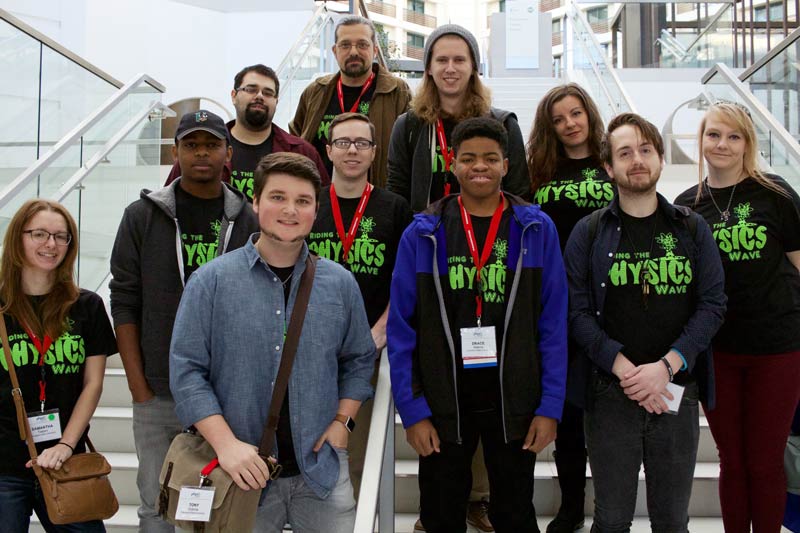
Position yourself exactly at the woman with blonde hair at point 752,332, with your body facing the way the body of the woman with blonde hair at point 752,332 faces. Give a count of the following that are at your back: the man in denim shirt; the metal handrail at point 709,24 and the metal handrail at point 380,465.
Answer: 1

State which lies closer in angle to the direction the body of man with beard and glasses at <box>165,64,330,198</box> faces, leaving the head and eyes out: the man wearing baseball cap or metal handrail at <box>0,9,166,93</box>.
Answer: the man wearing baseball cap

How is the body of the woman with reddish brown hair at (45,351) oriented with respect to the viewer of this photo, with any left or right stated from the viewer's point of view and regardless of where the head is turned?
facing the viewer

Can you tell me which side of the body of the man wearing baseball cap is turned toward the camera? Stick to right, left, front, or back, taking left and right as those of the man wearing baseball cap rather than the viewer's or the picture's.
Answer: front

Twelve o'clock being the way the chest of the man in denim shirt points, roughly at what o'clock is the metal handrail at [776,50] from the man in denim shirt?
The metal handrail is roughly at 8 o'clock from the man in denim shirt.

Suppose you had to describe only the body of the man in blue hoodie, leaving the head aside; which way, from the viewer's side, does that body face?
toward the camera

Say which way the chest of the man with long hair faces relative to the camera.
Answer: toward the camera

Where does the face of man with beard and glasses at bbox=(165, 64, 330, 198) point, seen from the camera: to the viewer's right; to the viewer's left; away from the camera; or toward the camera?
toward the camera

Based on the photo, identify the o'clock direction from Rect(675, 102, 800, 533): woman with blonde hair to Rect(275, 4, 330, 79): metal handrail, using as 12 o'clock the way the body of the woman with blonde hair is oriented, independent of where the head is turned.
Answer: The metal handrail is roughly at 4 o'clock from the woman with blonde hair.

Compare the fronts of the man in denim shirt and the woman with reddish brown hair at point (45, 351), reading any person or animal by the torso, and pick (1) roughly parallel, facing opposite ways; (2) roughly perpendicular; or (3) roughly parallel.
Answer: roughly parallel

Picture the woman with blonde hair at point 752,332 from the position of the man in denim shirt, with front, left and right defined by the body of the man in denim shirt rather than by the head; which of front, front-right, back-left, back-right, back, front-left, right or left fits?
left

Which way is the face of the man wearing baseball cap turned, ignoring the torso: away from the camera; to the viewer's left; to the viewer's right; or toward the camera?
toward the camera

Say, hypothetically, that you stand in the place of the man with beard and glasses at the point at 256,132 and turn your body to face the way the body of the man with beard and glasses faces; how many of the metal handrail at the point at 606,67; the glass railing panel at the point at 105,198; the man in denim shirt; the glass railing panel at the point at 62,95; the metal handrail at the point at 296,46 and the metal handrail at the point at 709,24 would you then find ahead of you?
1

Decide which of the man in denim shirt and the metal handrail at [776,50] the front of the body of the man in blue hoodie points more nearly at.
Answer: the man in denim shirt

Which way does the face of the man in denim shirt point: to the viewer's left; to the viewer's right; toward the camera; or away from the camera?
toward the camera

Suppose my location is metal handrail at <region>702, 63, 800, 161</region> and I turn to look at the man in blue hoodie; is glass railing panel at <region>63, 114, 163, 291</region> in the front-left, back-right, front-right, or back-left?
front-right

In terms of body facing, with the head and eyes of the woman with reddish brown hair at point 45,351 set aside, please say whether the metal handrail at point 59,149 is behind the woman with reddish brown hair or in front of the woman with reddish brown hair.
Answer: behind
